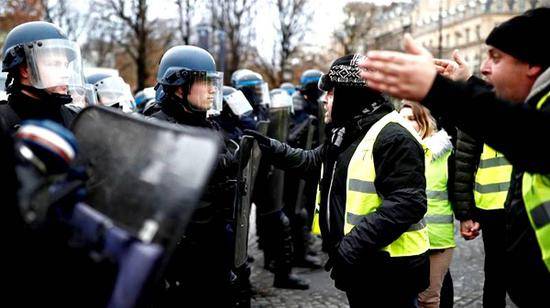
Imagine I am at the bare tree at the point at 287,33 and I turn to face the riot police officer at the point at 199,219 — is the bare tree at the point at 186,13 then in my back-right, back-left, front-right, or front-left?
front-right

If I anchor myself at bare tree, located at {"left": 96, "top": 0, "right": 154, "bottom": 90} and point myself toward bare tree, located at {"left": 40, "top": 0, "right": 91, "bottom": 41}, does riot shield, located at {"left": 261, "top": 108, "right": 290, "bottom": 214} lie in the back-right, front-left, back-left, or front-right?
back-left

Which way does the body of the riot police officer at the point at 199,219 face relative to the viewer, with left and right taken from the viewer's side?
facing to the right of the viewer

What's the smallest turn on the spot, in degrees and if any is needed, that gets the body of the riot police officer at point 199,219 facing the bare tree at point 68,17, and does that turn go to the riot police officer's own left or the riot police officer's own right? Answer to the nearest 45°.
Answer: approximately 90° to the riot police officer's own left

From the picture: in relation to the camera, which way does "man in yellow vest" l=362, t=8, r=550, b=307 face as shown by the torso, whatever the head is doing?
to the viewer's left

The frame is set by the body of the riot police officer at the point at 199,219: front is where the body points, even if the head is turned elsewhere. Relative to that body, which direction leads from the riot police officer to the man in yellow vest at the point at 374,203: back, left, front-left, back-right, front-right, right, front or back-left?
front-right

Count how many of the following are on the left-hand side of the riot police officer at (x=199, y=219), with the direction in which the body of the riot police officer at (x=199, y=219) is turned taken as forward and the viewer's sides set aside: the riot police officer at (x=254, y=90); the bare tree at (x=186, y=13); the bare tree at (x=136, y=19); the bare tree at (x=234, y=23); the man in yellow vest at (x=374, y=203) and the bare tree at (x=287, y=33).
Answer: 5

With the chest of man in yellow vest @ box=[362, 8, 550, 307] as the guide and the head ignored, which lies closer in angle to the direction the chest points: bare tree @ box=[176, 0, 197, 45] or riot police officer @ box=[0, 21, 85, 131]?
the riot police officer

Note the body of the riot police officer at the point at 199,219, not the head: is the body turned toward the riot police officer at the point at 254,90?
no

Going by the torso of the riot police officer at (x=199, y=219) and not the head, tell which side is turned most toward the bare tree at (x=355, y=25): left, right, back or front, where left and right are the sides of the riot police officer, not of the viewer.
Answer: left

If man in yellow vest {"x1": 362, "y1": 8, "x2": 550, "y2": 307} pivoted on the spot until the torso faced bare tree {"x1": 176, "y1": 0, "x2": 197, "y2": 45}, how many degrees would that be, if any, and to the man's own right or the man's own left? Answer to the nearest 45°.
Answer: approximately 45° to the man's own right

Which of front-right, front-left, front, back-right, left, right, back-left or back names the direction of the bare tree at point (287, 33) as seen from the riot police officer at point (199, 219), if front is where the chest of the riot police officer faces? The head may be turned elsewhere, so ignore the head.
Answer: left

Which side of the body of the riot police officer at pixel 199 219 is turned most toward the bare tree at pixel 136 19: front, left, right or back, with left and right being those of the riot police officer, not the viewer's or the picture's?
left

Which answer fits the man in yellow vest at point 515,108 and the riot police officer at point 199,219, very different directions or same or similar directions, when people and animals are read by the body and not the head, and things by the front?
very different directions

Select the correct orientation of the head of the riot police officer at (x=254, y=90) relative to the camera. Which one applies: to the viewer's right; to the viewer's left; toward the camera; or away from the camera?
to the viewer's right

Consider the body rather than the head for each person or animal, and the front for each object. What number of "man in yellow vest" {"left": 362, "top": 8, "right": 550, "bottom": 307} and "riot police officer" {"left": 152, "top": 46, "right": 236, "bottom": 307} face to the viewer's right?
1

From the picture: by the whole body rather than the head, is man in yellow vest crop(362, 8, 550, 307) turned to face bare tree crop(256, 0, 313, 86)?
no

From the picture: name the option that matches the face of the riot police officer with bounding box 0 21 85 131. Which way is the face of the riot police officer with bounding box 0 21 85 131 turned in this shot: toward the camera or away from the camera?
toward the camera

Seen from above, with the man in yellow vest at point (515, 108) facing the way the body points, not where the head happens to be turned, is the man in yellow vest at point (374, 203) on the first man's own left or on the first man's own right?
on the first man's own right

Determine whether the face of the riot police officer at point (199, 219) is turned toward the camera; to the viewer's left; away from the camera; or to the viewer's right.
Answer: to the viewer's right

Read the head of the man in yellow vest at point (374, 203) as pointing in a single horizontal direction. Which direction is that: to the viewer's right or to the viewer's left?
to the viewer's left
